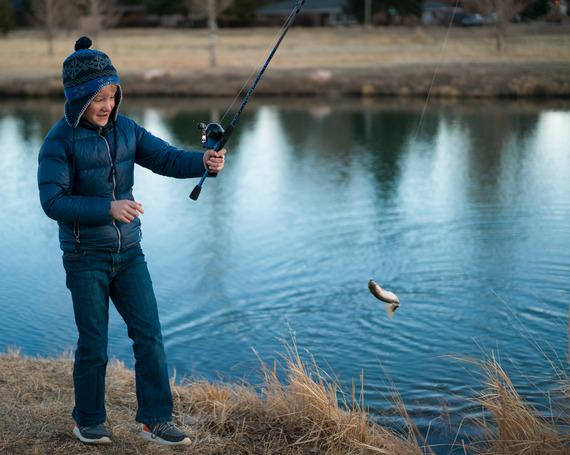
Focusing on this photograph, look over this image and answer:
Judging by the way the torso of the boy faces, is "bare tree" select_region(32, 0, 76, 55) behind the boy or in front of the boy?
behind

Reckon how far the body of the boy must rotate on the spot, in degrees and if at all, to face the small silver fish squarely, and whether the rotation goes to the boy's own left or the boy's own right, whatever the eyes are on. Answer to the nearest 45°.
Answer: approximately 45° to the boy's own left

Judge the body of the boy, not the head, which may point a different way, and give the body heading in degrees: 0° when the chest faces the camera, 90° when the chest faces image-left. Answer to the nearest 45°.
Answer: approximately 315°

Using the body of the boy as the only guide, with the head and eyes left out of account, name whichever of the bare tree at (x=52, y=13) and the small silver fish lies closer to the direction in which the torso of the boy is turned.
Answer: the small silver fish

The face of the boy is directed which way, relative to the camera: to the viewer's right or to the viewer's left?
to the viewer's right

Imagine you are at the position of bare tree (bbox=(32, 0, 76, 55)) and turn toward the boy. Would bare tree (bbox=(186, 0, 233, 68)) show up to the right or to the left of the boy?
left

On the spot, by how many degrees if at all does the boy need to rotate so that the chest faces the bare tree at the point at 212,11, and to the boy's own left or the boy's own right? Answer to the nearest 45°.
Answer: approximately 135° to the boy's own left

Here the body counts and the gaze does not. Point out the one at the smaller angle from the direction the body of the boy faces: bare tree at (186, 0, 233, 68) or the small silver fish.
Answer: the small silver fish
